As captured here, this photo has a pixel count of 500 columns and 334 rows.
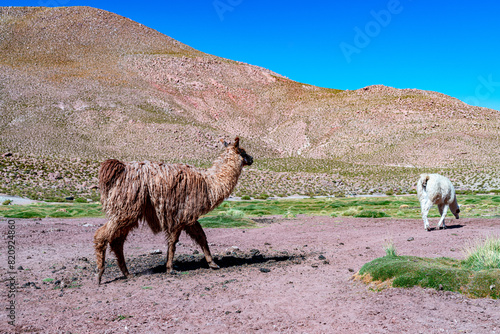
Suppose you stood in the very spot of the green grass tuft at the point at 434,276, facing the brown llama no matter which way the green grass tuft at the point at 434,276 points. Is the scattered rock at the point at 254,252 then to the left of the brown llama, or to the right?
right

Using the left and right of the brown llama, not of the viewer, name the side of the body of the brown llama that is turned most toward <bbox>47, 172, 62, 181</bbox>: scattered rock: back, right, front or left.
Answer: left

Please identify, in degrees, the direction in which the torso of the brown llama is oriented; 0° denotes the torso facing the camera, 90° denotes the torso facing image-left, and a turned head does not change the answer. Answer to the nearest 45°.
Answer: approximately 270°

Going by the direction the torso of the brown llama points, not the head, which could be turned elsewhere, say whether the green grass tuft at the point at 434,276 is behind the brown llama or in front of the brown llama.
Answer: in front

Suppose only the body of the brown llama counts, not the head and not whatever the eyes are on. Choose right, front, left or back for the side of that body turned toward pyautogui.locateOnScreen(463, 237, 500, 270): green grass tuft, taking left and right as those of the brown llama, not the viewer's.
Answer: front

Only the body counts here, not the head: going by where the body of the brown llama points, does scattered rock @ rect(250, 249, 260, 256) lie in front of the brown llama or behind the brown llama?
in front
